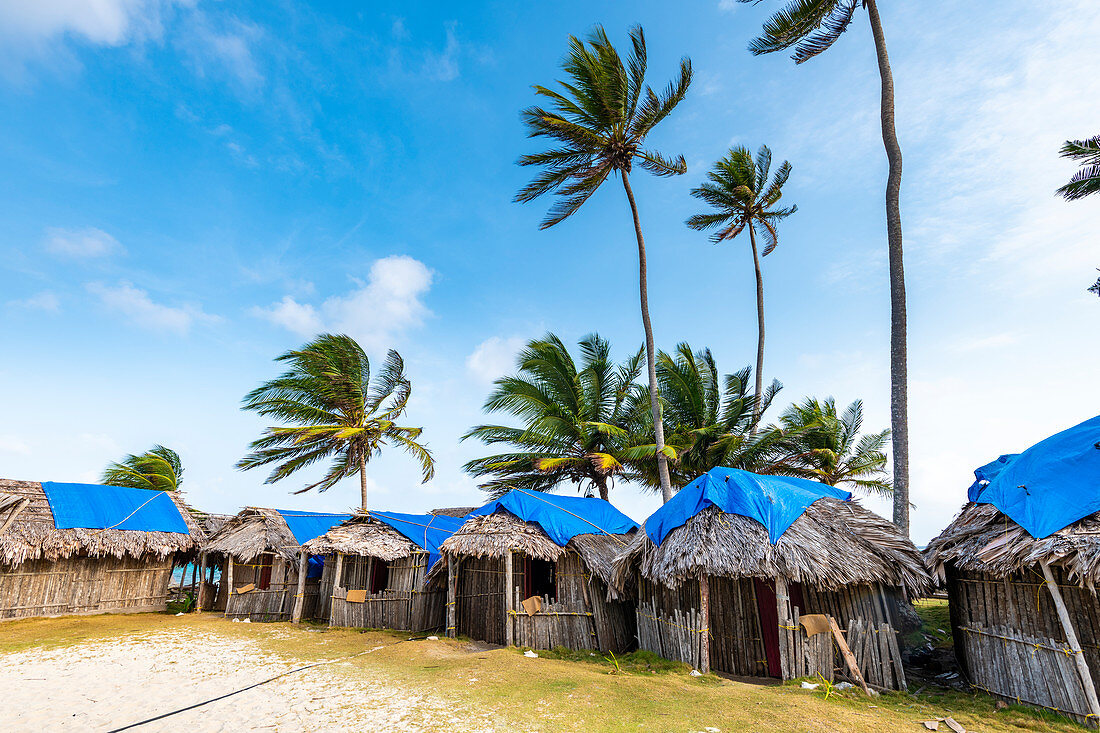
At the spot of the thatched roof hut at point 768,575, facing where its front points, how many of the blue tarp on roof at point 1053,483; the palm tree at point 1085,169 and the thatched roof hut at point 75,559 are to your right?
1

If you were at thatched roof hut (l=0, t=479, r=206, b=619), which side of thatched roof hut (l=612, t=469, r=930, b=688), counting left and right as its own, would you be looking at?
right

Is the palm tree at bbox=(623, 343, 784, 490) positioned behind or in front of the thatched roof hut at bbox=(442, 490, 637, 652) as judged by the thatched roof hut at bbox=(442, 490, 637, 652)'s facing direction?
behind

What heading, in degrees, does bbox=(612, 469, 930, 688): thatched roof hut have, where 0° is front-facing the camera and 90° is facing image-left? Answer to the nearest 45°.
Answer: approximately 0°

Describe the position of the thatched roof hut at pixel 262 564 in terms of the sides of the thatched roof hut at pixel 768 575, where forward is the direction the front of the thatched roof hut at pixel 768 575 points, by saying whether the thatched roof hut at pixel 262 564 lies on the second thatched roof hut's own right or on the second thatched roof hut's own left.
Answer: on the second thatched roof hut's own right

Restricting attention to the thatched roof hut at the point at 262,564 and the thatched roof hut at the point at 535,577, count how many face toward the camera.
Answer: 2

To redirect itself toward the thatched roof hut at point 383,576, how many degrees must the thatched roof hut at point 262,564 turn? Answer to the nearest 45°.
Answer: approximately 45° to its left

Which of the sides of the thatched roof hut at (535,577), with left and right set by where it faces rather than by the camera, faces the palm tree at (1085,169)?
left

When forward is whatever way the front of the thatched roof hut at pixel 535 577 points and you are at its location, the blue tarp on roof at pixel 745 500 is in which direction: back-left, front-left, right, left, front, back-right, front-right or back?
front-left

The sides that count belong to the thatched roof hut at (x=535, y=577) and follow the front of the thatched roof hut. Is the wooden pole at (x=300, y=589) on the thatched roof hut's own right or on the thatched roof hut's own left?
on the thatched roof hut's own right

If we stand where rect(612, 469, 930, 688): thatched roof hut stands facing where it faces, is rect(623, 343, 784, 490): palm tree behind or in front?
behind

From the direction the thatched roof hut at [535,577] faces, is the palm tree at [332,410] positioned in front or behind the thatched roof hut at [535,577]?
behind

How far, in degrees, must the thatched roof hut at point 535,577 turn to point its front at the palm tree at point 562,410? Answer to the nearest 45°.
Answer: approximately 180°

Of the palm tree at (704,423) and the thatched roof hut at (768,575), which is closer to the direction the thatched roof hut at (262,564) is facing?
the thatched roof hut
